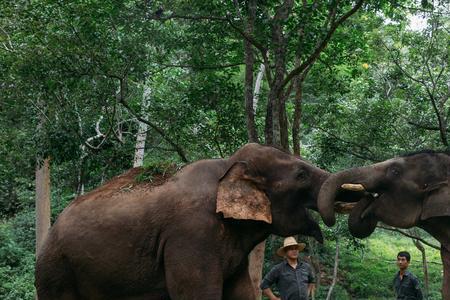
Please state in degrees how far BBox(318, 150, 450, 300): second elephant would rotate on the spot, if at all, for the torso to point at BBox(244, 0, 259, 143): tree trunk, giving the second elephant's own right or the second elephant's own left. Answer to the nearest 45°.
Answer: approximately 45° to the second elephant's own right

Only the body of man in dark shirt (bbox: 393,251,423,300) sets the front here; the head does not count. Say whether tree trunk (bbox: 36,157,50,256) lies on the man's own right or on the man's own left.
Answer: on the man's own right

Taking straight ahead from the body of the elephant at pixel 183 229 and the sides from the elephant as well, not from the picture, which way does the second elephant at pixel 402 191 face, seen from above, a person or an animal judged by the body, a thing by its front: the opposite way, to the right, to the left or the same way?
the opposite way

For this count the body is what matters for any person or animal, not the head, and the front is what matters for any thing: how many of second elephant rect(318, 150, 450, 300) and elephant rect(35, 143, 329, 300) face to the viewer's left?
1

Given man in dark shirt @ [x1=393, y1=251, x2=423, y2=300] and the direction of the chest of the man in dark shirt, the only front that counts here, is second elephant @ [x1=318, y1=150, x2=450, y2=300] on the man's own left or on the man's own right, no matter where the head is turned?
on the man's own left

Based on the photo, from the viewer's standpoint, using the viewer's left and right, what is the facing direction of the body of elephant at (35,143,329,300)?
facing to the right of the viewer

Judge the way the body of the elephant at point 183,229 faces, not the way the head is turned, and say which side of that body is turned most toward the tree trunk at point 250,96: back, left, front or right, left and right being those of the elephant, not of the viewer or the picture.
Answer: left

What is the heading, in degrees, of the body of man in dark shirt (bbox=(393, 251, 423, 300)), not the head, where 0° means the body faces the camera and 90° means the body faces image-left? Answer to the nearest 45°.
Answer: approximately 45°

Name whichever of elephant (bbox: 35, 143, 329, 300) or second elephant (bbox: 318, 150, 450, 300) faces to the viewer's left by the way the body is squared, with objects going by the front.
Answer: the second elephant

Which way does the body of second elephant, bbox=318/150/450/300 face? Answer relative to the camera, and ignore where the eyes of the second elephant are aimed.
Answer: to the viewer's left

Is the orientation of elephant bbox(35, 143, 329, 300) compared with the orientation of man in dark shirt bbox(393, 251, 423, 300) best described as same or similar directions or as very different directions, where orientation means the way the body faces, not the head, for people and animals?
very different directions
